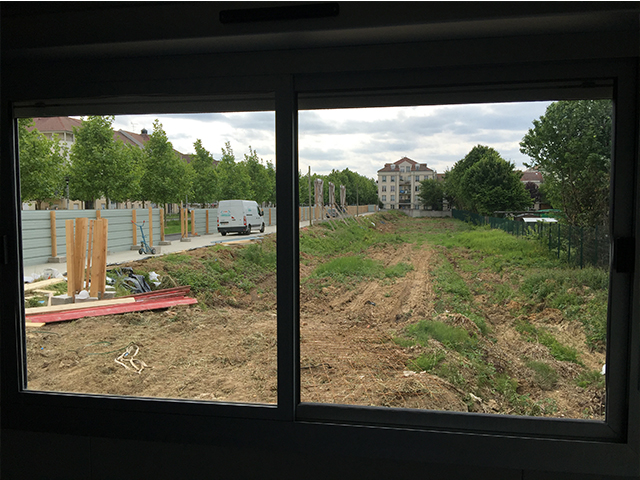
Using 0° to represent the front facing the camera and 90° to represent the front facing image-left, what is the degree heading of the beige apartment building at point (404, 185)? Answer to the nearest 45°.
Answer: approximately 0°

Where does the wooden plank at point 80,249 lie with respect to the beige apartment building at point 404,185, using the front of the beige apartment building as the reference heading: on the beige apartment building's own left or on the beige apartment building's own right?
on the beige apartment building's own right

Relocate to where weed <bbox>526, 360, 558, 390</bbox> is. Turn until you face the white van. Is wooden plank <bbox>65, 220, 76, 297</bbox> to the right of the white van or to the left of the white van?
left

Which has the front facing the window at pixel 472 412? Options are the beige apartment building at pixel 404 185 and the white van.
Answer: the beige apartment building

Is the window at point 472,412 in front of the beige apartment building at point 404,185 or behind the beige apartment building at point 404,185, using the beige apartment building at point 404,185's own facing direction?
in front

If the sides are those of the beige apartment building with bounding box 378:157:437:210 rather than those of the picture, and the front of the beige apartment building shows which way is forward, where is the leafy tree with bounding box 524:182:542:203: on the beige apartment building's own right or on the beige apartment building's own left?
on the beige apartment building's own left
